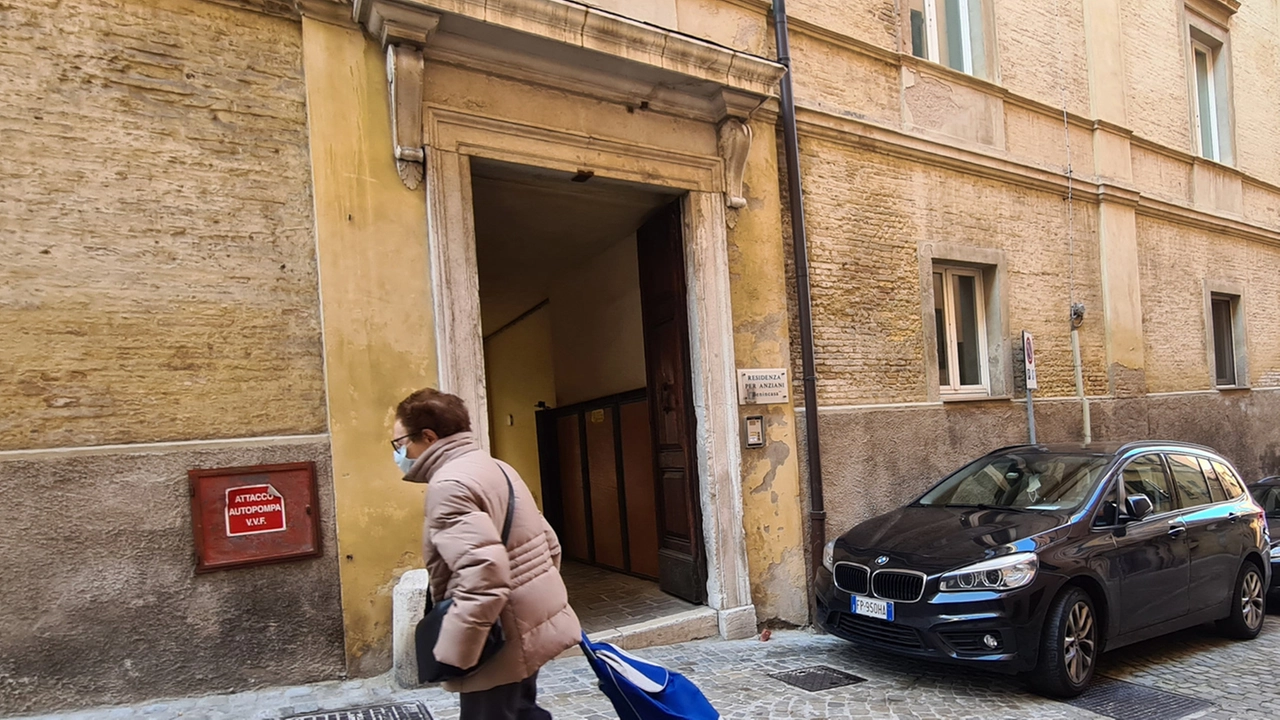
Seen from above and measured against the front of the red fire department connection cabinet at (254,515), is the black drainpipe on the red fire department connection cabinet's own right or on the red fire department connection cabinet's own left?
on the red fire department connection cabinet's own left

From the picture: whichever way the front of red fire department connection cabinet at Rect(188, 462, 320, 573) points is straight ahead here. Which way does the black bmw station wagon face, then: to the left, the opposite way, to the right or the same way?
to the right

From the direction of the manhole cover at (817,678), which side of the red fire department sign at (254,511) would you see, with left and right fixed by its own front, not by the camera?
left

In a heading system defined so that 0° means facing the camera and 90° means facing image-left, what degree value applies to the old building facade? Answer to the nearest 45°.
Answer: approximately 315°

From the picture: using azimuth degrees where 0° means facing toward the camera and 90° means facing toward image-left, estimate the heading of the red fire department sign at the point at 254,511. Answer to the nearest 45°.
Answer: approximately 0°

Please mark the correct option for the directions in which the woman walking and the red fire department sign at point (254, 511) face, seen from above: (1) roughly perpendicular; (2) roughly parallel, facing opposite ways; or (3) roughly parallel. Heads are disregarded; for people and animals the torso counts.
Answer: roughly perpendicular
